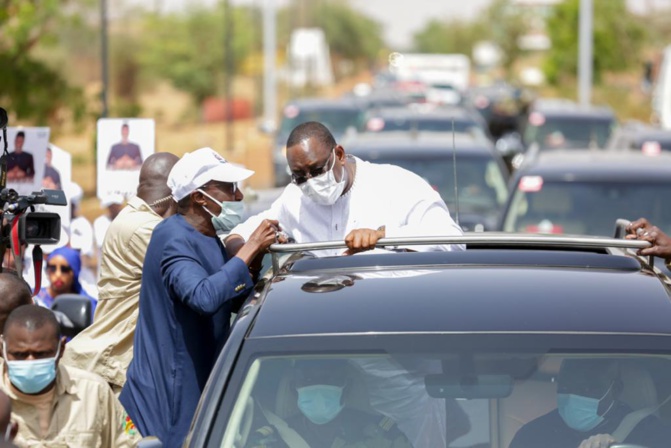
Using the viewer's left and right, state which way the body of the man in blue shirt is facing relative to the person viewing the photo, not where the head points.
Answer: facing to the right of the viewer

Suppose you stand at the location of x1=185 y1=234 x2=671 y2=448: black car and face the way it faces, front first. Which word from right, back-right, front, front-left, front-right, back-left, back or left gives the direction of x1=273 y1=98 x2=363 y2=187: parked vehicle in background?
back

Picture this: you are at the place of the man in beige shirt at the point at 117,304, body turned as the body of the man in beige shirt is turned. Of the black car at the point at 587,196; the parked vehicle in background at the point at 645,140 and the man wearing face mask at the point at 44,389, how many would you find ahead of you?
2

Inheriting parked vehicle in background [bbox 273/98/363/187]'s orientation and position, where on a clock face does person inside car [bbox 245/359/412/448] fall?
The person inside car is roughly at 12 o'clock from the parked vehicle in background.

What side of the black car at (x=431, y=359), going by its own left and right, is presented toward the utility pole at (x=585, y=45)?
back

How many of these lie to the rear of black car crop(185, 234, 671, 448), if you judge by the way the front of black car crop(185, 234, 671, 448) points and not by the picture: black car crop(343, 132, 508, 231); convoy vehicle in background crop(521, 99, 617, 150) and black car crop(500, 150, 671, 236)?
3

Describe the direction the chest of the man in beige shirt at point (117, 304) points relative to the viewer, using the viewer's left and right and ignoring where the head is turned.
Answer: facing away from the viewer and to the right of the viewer

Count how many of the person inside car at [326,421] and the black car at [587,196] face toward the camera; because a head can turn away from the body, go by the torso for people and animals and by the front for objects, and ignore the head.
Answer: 2

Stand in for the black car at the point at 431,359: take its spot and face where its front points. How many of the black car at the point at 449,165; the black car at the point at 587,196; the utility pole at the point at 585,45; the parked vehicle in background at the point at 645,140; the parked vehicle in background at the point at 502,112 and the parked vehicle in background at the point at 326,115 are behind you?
6

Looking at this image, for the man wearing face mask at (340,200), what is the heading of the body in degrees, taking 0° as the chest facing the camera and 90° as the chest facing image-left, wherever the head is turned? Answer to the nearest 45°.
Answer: approximately 45°

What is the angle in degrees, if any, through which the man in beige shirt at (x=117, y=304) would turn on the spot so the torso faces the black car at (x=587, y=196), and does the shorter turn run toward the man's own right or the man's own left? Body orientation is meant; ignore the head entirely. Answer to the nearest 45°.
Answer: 0° — they already face it

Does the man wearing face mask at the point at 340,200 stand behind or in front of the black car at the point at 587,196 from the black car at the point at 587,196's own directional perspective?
in front
